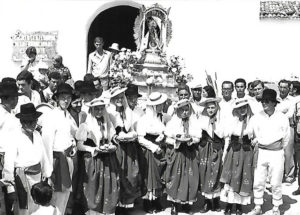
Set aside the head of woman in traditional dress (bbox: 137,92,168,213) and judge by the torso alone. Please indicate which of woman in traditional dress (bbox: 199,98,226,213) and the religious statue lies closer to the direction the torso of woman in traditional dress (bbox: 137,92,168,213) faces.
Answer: the woman in traditional dress

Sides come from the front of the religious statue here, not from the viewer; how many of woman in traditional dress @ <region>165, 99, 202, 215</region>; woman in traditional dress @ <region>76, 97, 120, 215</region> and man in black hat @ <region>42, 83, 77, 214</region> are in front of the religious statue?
3

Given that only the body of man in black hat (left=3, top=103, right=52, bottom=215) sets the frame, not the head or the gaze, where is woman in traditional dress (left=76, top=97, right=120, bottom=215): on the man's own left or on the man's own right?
on the man's own left

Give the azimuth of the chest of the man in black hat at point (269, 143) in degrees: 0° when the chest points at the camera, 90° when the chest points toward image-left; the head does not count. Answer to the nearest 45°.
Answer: approximately 0°

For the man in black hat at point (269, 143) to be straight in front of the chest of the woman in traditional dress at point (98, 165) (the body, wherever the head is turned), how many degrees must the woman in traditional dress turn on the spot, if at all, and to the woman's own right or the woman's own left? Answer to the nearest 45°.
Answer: approximately 45° to the woman's own left

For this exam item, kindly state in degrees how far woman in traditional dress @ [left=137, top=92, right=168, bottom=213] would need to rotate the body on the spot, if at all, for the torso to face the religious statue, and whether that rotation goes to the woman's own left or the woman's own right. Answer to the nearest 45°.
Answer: approximately 135° to the woman's own left

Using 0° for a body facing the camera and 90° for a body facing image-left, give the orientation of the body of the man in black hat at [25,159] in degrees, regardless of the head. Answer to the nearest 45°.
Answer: approximately 315°
